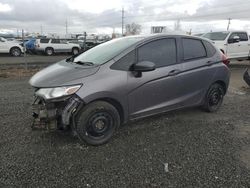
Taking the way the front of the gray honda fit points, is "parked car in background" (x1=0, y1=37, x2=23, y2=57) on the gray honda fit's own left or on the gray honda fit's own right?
on the gray honda fit's own right

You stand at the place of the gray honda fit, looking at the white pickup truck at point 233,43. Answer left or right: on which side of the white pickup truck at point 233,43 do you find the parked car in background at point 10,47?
left

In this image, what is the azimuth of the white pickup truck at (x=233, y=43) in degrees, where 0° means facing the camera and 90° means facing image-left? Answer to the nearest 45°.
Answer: approximately 45°

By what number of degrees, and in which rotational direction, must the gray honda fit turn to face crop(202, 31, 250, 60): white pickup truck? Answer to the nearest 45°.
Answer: approximately 180°
